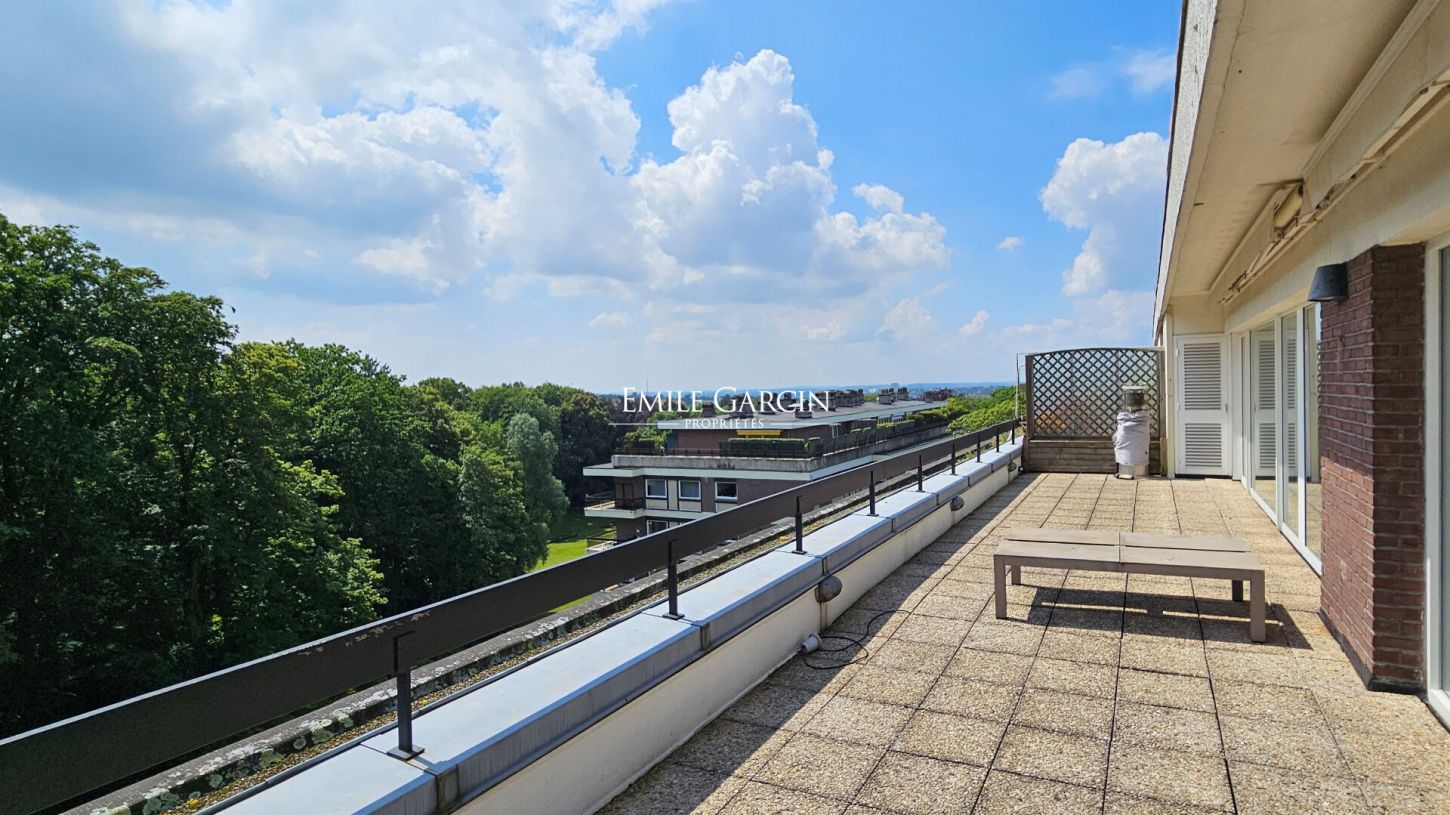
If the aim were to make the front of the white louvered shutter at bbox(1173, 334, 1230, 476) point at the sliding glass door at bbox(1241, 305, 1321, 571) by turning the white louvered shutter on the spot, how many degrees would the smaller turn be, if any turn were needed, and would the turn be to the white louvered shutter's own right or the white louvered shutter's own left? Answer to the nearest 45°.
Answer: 0° — it already faces it

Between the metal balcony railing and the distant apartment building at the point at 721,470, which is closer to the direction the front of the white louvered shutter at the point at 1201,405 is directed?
the metal balcony railing

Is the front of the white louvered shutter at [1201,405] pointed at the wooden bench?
yes

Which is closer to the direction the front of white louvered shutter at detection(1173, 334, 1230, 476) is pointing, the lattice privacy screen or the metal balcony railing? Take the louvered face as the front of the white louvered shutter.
the metal balcony railing

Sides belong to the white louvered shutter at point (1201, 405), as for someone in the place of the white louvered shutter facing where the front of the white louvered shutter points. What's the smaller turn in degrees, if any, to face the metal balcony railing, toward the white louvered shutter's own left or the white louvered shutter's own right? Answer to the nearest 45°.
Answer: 0° — it already faces it

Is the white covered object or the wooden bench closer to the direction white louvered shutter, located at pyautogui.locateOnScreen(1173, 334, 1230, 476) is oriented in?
the wooden bench

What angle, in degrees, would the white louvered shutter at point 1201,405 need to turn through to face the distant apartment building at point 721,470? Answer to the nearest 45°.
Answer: approximately 135° to its right

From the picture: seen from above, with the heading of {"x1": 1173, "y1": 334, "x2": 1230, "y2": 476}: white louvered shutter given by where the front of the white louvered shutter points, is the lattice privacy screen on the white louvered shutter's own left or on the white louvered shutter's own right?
on the white louvered shutter's own right

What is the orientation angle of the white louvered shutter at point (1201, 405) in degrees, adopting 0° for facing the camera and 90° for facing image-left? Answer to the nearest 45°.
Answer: approximately 0°

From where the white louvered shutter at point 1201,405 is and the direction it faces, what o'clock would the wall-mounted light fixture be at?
The wall-mounted light fixture is roughly at 12 o'clock from the white louvered shutter.

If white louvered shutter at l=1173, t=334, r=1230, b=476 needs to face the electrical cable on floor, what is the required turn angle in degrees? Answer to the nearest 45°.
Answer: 0° — it already faces it
